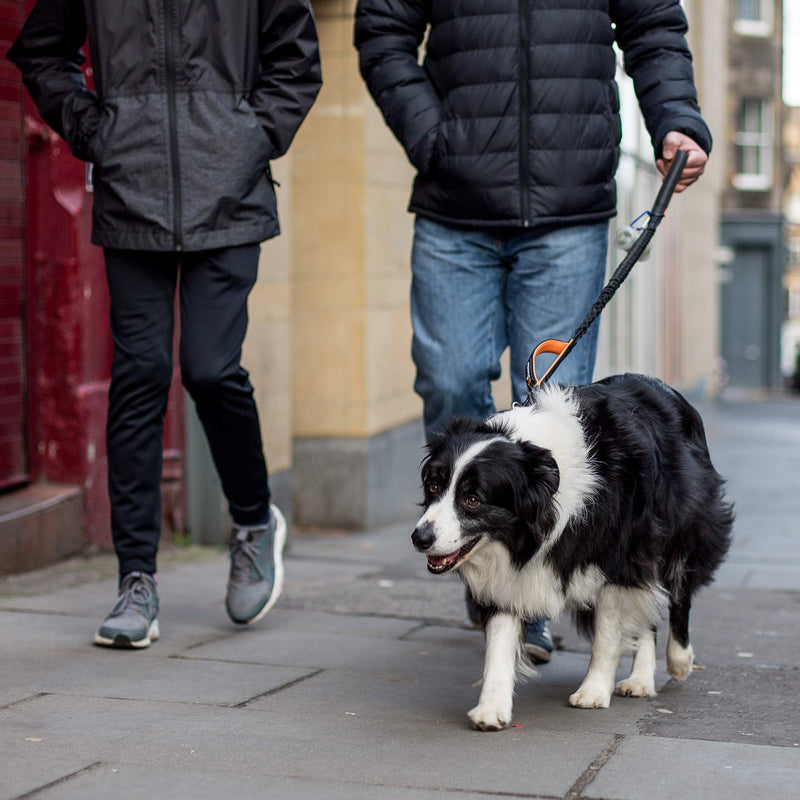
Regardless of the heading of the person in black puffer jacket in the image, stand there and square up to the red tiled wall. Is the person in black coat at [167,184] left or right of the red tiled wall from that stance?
left

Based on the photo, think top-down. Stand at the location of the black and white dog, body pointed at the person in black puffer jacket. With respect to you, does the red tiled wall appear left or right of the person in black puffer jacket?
left

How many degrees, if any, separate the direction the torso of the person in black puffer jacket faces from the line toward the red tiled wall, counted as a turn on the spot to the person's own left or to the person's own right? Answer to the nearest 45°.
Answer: approximately 135° to the person's own right

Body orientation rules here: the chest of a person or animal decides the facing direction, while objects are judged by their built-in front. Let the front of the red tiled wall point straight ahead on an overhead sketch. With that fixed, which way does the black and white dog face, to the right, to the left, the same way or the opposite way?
to the right

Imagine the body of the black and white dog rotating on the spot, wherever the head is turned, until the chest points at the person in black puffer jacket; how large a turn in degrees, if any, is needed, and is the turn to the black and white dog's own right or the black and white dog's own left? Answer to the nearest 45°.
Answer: approximately 135° to the black and white dog's own right

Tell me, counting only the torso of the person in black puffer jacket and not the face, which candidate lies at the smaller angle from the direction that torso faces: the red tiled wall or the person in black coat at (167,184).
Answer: the person in black coat

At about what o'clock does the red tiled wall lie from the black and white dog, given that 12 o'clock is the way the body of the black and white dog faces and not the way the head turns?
The red tiled wall is roughly at 3 o'clock from the black and white dog.

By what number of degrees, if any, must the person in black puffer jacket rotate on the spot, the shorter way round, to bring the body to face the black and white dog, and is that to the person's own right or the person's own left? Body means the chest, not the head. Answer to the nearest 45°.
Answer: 0° — they already face it

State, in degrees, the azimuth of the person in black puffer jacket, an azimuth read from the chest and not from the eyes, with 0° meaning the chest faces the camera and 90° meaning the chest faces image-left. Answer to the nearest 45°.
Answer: approximately 0°

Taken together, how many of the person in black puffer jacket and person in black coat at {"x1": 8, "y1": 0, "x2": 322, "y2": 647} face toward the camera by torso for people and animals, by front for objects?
2
